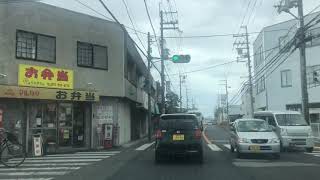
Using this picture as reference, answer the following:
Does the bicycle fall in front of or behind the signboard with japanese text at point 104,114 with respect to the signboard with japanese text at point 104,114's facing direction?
in front

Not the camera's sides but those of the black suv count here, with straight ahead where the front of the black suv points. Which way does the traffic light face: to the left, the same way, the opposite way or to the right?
the opposite way

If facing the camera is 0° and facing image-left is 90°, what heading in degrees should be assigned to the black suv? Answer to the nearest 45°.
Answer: approximately 180°

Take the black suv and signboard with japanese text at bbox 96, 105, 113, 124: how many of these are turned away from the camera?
1

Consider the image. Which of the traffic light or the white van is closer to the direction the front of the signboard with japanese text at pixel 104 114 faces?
the white van

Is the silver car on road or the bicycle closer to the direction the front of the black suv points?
the silver car on road

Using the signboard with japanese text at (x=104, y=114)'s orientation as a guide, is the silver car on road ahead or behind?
ahead

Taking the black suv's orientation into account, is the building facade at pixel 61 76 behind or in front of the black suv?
in front

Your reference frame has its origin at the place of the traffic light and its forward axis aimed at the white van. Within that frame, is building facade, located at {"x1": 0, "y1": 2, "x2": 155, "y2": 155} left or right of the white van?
right

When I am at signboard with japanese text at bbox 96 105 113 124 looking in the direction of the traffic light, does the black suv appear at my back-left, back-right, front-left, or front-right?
back-right
